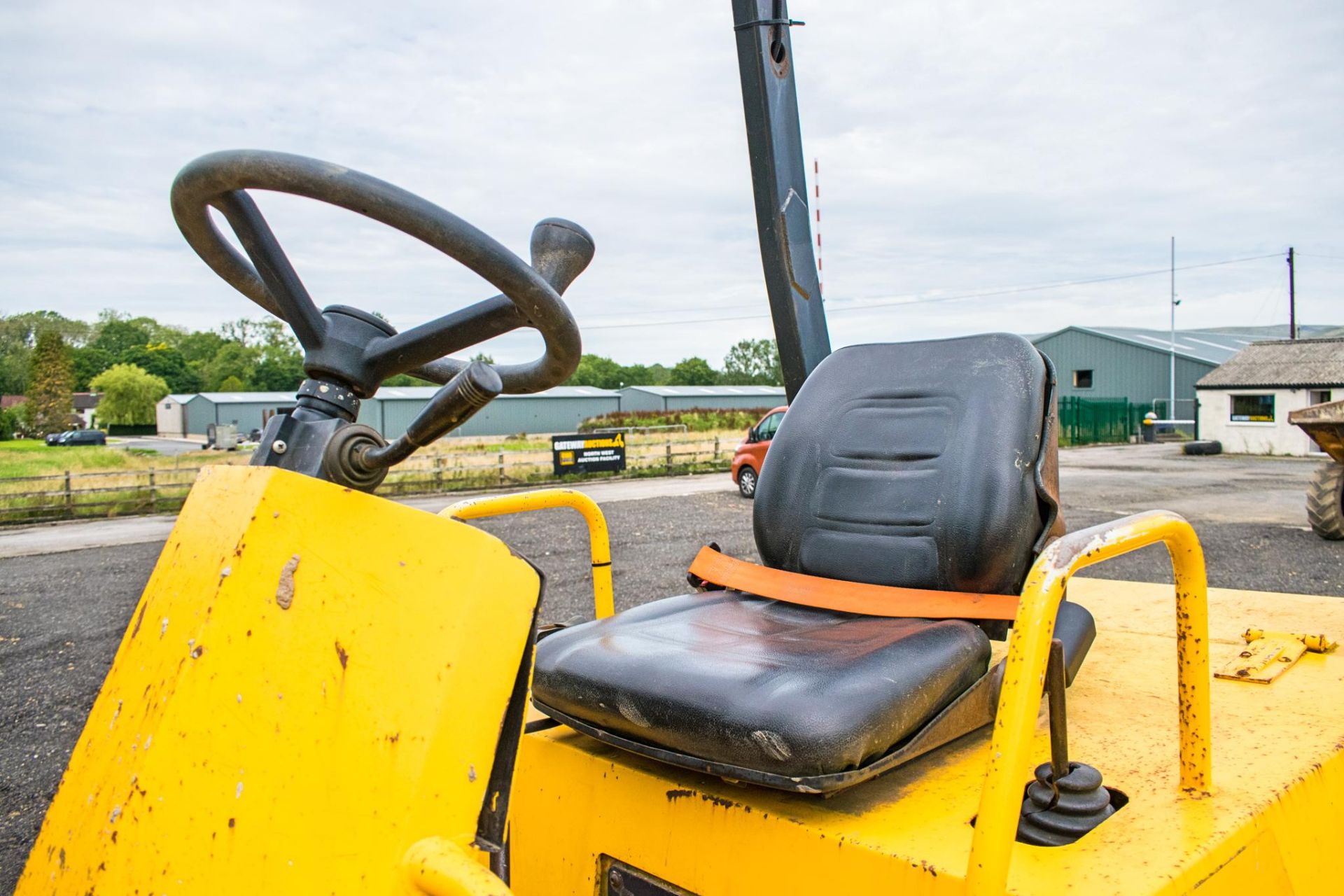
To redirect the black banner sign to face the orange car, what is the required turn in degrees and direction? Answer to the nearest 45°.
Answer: approximately 45° to its left

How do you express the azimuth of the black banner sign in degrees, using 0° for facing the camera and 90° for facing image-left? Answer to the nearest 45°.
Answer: approximately 0°

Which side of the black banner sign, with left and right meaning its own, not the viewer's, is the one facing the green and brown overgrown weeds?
back

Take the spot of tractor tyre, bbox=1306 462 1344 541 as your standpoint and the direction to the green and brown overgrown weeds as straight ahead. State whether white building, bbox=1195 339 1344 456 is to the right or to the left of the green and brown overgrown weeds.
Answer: right
